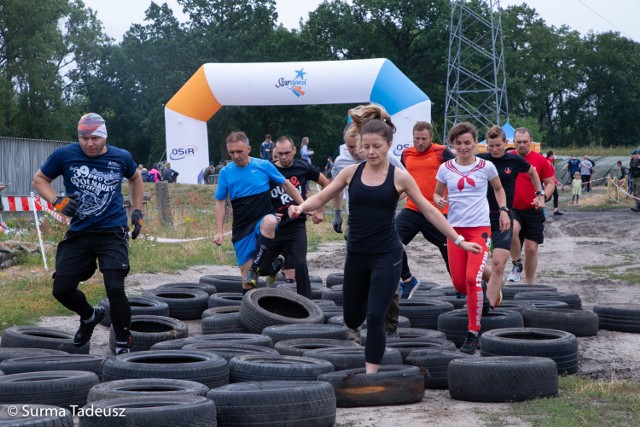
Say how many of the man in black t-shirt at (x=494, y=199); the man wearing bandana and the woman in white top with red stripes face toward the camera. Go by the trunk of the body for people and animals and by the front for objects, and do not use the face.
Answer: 3

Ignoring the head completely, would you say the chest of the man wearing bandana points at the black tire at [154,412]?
yes

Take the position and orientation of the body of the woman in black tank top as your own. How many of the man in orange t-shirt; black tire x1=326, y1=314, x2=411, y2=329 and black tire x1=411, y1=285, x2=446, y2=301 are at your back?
3

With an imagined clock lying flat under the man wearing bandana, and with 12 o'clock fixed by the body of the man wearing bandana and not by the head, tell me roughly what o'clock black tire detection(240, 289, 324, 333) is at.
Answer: The black tire is roughly at 8 o'clock from the man wearing bandana.

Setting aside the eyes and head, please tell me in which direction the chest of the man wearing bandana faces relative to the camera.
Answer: toward the camera

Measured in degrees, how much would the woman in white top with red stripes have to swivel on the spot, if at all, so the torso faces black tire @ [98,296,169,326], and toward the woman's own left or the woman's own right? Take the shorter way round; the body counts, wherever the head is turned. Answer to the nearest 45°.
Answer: approximately 90° to the woman's own right

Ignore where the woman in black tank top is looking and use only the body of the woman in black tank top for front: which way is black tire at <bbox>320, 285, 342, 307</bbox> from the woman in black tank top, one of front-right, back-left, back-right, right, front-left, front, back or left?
back

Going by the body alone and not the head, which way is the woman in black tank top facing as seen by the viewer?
toward the camera

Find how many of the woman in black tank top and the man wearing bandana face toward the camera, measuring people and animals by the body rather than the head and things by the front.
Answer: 2

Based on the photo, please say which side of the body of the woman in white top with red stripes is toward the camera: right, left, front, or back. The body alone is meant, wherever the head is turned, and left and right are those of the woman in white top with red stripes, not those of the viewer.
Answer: front

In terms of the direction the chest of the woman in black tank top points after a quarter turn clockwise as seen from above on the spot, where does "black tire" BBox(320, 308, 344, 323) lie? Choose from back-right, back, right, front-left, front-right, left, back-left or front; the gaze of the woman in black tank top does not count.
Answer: right

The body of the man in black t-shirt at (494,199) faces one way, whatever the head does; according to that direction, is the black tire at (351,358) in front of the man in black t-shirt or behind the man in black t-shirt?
in front

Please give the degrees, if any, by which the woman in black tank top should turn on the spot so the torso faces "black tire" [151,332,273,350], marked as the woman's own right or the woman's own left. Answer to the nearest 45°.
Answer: approximately 135° to the woman's own right
